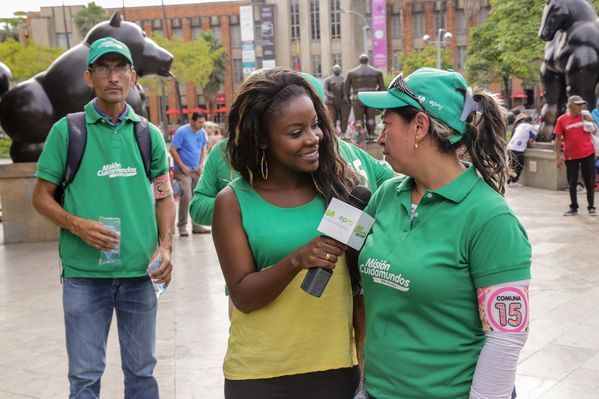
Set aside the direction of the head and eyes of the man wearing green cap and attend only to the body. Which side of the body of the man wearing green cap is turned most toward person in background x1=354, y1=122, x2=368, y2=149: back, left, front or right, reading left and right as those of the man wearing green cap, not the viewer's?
back

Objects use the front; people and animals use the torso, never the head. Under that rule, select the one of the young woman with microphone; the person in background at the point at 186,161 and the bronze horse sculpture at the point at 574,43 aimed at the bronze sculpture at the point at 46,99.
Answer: the bronze horse sculpture

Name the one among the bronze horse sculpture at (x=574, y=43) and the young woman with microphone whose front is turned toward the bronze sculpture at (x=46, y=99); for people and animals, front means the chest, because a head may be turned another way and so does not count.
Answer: the bronze horse sculpture

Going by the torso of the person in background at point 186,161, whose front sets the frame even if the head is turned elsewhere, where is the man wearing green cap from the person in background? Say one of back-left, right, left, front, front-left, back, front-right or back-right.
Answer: front-right

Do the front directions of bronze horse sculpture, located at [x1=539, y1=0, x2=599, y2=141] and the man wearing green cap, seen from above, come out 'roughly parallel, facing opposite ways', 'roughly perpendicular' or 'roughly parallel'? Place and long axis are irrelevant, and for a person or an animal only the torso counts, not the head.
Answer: roughly perpendicular

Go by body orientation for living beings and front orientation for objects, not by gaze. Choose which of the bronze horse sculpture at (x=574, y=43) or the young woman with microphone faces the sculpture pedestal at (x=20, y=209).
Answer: the bronze horse sculpture

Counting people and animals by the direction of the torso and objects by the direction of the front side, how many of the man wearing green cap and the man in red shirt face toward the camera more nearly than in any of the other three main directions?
2

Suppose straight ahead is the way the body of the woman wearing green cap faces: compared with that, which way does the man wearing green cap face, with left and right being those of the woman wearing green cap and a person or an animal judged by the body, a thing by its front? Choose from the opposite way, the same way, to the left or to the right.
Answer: to the left

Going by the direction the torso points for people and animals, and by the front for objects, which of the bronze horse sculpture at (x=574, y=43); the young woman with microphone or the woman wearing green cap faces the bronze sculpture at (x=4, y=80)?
the bronze horse sculpture

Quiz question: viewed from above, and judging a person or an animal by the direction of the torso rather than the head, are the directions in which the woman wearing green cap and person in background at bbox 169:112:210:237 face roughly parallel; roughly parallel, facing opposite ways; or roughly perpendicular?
roughly perpendicular

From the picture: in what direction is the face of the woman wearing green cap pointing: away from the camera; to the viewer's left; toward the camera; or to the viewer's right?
to the viewer's left
